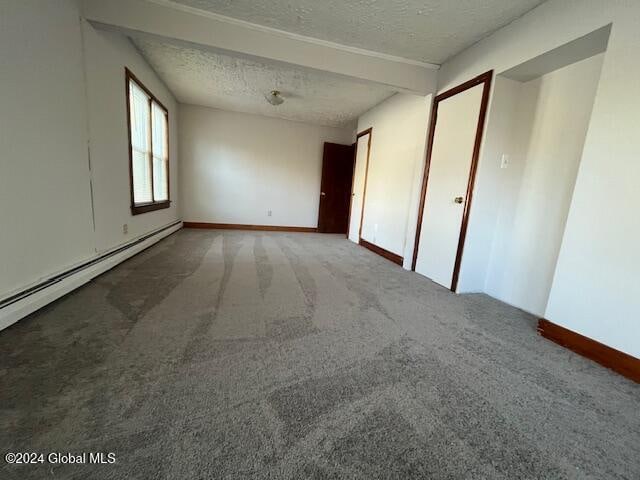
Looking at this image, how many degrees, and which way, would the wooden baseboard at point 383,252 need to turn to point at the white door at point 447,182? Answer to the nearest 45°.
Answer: approximately 90° to its left

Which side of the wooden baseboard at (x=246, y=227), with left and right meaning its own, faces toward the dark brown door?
left

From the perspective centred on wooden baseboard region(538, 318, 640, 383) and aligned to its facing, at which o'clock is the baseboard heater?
The baseboard heater is roughly at 12 o'clock from the wooden baseboard.

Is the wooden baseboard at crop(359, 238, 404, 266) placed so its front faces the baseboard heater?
yes

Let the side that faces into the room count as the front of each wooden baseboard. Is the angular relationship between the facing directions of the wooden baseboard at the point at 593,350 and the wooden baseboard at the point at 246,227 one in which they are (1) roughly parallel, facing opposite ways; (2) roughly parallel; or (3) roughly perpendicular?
roughly perpendicular

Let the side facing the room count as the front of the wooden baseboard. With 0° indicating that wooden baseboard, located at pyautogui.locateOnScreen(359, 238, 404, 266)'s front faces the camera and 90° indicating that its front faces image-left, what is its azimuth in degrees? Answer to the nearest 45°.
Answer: approximately 45°

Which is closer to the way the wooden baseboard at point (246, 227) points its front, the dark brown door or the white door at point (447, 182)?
the white door

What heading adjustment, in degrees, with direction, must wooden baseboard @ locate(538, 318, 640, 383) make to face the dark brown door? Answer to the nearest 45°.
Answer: approximately 90° to its right

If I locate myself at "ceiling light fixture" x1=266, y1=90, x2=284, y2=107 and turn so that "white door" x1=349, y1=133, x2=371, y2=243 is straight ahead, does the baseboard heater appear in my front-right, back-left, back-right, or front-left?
back-right

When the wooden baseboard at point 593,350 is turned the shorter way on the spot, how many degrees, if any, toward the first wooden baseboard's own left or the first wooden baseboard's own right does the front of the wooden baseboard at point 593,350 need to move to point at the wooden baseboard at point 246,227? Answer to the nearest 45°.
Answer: approximately 45° to the first wooden baseboard's own right
